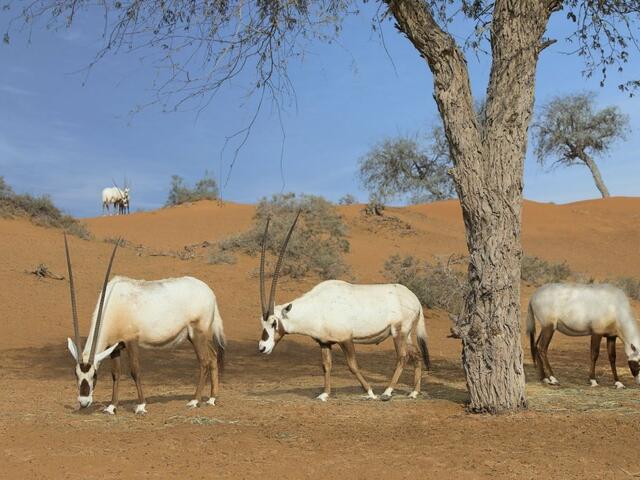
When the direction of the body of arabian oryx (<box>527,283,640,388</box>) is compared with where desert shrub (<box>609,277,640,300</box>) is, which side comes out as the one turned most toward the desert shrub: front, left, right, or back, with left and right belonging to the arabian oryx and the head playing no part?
left

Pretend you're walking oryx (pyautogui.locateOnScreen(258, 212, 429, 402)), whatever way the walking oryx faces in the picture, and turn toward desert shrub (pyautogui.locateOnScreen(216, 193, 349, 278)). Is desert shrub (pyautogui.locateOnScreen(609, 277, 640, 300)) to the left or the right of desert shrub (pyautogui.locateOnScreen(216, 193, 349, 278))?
right

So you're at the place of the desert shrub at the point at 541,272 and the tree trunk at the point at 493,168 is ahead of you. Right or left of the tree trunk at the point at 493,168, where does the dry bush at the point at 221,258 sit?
right

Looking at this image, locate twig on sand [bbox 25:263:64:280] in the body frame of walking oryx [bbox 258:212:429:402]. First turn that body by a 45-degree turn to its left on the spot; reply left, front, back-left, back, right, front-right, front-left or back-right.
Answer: right

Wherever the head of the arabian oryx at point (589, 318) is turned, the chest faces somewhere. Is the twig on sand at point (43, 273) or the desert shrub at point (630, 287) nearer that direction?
the desert shrub

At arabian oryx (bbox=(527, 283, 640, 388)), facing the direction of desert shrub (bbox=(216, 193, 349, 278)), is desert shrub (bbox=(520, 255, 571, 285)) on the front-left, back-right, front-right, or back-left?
front-right

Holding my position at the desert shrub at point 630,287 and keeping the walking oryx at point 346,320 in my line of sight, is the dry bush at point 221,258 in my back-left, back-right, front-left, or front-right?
front-right

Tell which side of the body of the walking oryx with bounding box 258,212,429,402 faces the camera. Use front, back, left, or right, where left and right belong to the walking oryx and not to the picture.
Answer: left

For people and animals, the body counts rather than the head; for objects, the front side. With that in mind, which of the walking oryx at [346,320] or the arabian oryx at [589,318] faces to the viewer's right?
the arabian oryx

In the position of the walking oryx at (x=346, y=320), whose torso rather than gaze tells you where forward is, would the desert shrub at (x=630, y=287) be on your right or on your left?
on your right

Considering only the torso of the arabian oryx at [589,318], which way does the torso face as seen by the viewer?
to the viewer's right

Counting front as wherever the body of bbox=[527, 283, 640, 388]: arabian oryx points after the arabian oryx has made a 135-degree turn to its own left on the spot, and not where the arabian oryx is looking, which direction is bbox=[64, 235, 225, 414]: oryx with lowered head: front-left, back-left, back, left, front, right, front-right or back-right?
left

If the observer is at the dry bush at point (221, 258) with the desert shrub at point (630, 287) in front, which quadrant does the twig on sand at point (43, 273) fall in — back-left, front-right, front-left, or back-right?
back-right

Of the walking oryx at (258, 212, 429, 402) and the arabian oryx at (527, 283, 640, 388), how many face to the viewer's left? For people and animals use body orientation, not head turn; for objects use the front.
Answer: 1

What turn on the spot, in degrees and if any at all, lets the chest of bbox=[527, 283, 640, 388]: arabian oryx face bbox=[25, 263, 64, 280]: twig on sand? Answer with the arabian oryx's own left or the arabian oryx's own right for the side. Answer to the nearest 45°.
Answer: approximately 180°

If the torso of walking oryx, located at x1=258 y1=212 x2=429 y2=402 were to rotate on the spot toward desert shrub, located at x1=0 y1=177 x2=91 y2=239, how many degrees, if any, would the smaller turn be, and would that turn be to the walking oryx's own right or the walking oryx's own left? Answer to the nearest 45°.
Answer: approximately 45° to the walking oryx's own right

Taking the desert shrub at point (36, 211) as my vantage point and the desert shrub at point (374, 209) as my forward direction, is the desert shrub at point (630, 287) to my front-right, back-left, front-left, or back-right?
front-right
